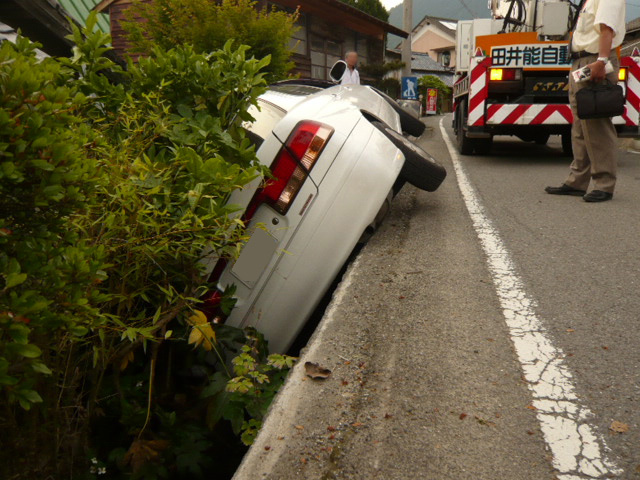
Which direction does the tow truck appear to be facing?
away from the camera

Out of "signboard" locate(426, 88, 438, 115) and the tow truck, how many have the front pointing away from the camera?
1

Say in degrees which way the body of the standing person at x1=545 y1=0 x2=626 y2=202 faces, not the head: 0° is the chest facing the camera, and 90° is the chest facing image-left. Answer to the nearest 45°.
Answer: approximately 90°

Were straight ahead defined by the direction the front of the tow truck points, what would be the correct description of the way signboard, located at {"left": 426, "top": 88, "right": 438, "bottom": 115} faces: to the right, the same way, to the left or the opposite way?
the opposite way

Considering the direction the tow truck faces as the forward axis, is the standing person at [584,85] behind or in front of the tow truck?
behind

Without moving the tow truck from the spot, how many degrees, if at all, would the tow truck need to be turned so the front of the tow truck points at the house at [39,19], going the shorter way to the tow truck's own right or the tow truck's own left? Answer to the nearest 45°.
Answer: approximately 135° to the tow truck's own left

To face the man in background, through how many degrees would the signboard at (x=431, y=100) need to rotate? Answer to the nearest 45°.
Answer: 0° — it already faces them
